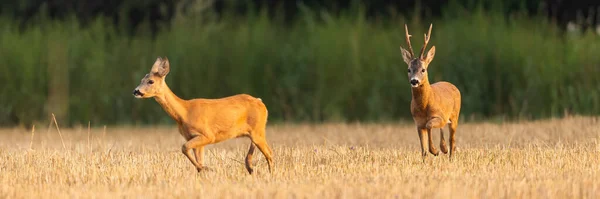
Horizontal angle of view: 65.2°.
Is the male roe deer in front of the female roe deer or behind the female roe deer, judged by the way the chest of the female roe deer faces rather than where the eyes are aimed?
behind

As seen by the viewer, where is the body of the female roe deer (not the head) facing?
to the viewer's left
